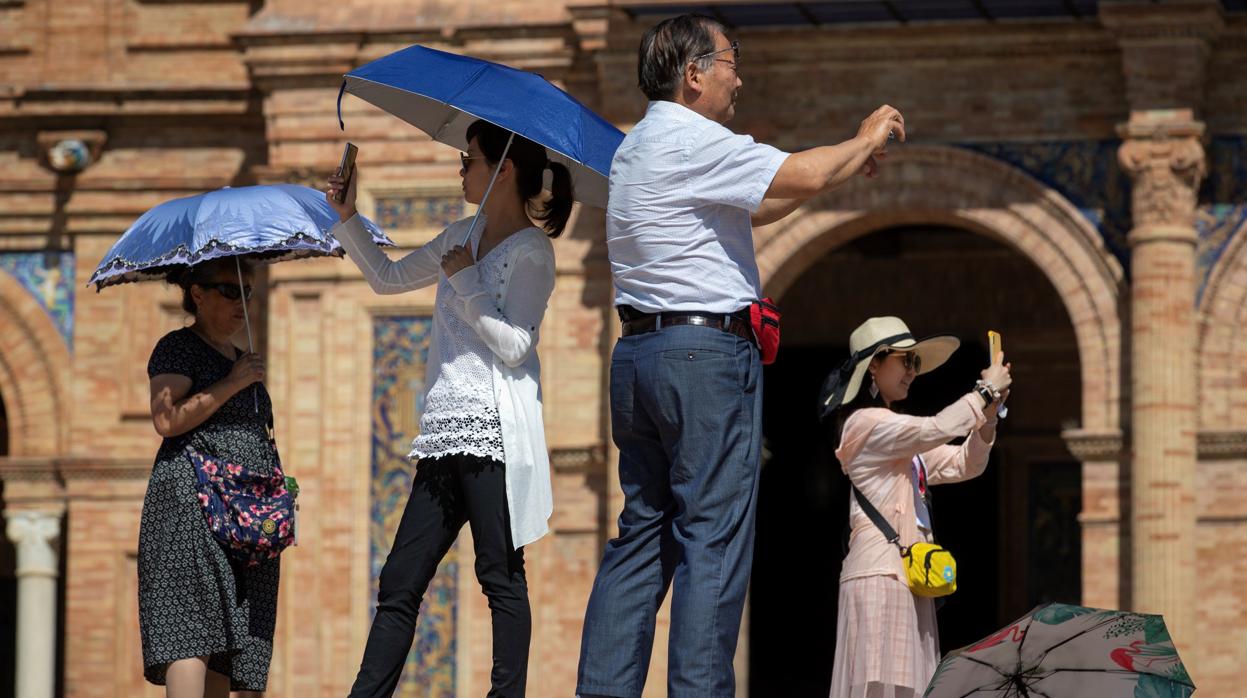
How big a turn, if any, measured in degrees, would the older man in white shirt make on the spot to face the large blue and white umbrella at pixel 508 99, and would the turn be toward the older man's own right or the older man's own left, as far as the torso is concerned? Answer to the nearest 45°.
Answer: approximately 90° to the older man's own left

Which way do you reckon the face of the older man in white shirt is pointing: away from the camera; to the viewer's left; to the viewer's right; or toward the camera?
to the viewer's right

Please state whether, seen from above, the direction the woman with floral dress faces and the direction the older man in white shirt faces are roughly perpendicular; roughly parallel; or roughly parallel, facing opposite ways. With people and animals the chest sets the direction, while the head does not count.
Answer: roughly perpendicular

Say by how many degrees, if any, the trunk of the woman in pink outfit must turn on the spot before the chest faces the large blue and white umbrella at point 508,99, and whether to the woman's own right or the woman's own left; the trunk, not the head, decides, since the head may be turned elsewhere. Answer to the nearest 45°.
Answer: approximately 135° to the woman's own right

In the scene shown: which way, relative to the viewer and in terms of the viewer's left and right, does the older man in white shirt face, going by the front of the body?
facing away from the viewer and to the right of the viewer

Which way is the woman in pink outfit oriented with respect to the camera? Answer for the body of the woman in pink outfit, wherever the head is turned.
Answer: to the viewer's right

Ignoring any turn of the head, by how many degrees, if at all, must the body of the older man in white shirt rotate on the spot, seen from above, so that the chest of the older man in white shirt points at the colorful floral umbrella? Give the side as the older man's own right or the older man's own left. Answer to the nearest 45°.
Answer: approximately 45° to the older man's own right

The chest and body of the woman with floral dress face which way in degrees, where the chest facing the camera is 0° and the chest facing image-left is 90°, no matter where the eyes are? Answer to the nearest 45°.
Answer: approximately 315°
